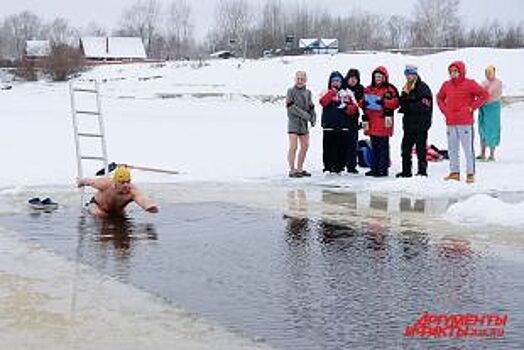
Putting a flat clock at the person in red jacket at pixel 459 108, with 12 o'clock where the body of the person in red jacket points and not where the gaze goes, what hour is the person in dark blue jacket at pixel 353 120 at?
The person in dark blue jacket is roughly at 2 o'clock from the person in red jacket.

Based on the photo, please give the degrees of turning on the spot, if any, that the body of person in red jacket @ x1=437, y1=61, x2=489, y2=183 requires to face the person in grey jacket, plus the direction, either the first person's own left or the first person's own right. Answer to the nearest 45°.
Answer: approximately 45° to the first person's own right

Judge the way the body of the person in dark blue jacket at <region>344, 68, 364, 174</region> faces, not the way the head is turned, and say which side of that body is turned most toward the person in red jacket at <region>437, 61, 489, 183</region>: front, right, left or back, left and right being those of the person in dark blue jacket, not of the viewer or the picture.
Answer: left

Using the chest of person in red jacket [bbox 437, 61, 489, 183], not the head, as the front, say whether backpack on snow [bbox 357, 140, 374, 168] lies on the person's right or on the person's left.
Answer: on the person's right

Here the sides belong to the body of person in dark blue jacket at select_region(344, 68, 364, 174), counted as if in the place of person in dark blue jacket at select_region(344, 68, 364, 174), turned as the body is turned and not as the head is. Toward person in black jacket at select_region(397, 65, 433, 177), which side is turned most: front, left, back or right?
left

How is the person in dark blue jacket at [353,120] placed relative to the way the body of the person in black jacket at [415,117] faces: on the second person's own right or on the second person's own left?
on the second person's own right

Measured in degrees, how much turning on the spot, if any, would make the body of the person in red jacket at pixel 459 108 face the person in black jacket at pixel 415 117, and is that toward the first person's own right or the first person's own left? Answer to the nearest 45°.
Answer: approximately 45° to the first person's own right
